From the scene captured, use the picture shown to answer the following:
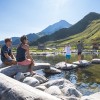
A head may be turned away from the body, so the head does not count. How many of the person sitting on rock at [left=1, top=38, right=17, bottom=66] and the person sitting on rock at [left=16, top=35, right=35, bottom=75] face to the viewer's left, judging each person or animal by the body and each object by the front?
0

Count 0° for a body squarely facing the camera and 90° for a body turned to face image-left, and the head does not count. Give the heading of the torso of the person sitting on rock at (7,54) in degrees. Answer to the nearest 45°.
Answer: approximately 315°

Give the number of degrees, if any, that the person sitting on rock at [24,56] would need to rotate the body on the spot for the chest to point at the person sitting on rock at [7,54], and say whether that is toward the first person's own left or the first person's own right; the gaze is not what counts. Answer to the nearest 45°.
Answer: approximately 180°

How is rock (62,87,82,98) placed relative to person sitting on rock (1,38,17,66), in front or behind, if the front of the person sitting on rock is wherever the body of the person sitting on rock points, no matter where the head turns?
in front

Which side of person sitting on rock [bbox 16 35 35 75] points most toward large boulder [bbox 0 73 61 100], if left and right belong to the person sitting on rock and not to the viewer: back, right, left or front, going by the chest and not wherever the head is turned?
right
